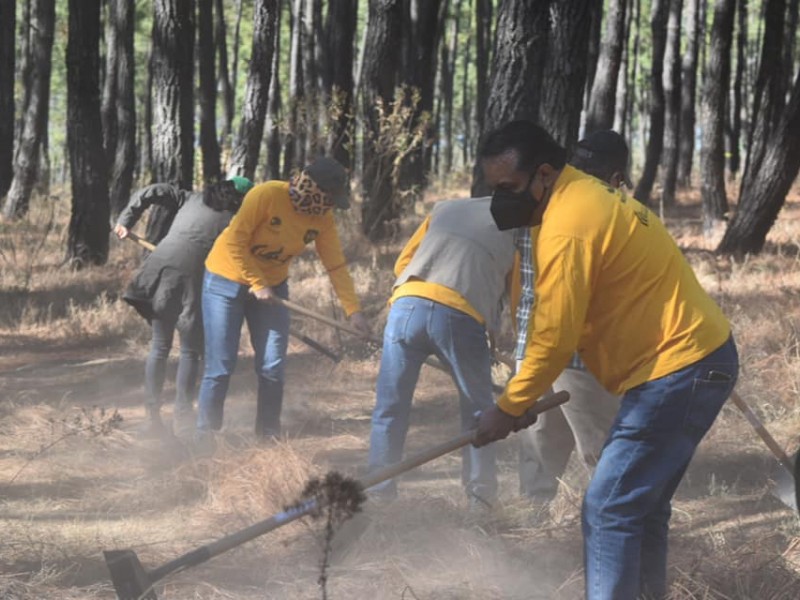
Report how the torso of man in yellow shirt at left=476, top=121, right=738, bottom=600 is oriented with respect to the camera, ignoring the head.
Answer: to the viewer's left

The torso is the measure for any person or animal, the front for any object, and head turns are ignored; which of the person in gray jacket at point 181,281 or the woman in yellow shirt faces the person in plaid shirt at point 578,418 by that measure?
the woman in yellow shirt

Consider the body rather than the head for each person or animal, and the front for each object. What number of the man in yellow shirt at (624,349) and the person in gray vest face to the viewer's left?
1

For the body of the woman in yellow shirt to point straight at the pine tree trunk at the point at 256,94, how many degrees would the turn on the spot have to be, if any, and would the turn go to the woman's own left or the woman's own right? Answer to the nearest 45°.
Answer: approximately 135° to the woman's own left

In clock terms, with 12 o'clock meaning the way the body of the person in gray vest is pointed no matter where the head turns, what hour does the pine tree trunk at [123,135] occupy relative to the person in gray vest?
The pine tree trunk is roughly at 10 o'clock from the person in gray vest.

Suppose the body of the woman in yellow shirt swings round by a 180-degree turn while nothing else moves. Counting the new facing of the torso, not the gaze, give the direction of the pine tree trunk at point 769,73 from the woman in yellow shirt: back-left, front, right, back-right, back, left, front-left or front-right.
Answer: right

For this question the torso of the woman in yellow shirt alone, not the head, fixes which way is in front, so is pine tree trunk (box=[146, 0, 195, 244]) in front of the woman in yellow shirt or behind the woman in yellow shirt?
behind

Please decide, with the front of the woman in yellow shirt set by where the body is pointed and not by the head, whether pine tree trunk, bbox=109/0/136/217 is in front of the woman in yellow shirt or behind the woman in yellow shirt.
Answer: behind

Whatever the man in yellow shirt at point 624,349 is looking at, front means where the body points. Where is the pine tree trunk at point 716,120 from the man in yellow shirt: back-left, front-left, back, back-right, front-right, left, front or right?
right

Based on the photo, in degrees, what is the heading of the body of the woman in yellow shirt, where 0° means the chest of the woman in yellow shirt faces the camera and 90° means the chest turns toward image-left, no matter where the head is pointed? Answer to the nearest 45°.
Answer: approximately 315°

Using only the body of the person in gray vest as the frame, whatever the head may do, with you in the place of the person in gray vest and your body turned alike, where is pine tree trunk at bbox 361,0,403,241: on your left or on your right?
on your left

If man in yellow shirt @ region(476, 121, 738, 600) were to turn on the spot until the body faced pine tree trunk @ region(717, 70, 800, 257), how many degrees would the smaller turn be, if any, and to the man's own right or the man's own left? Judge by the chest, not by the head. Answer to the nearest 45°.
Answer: approximately 90° to the man's own right
